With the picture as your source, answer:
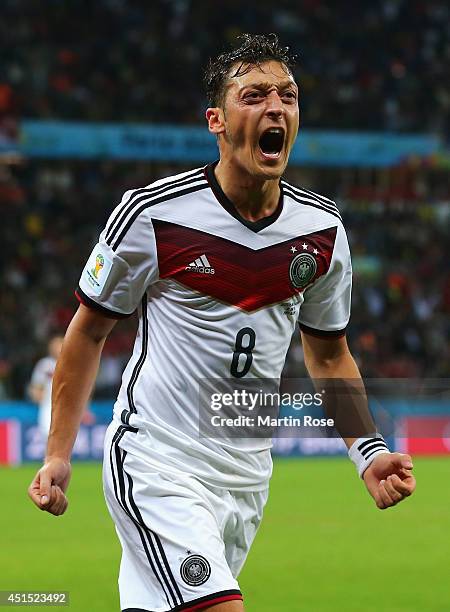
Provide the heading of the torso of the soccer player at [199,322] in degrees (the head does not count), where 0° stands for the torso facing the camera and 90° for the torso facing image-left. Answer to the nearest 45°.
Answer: approximately 315°
